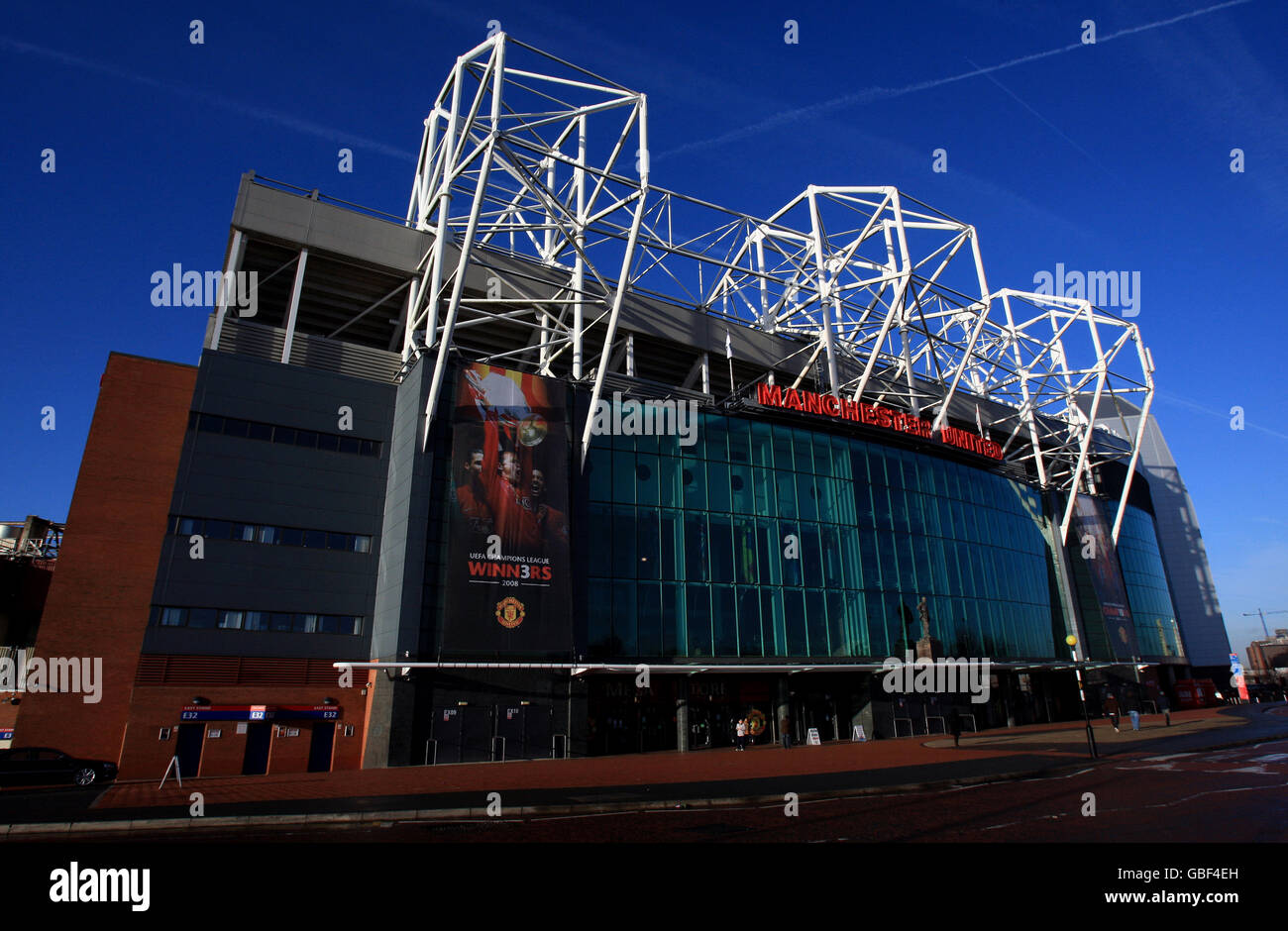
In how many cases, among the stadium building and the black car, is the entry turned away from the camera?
0

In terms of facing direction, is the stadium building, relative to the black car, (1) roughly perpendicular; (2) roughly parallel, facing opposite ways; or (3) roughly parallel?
roughly perpendicular

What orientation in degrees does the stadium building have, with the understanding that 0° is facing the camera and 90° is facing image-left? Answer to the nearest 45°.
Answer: approximately 315°

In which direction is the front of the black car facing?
to the viewer's right

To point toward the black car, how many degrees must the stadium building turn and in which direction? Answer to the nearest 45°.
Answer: approximately 90° to its right
